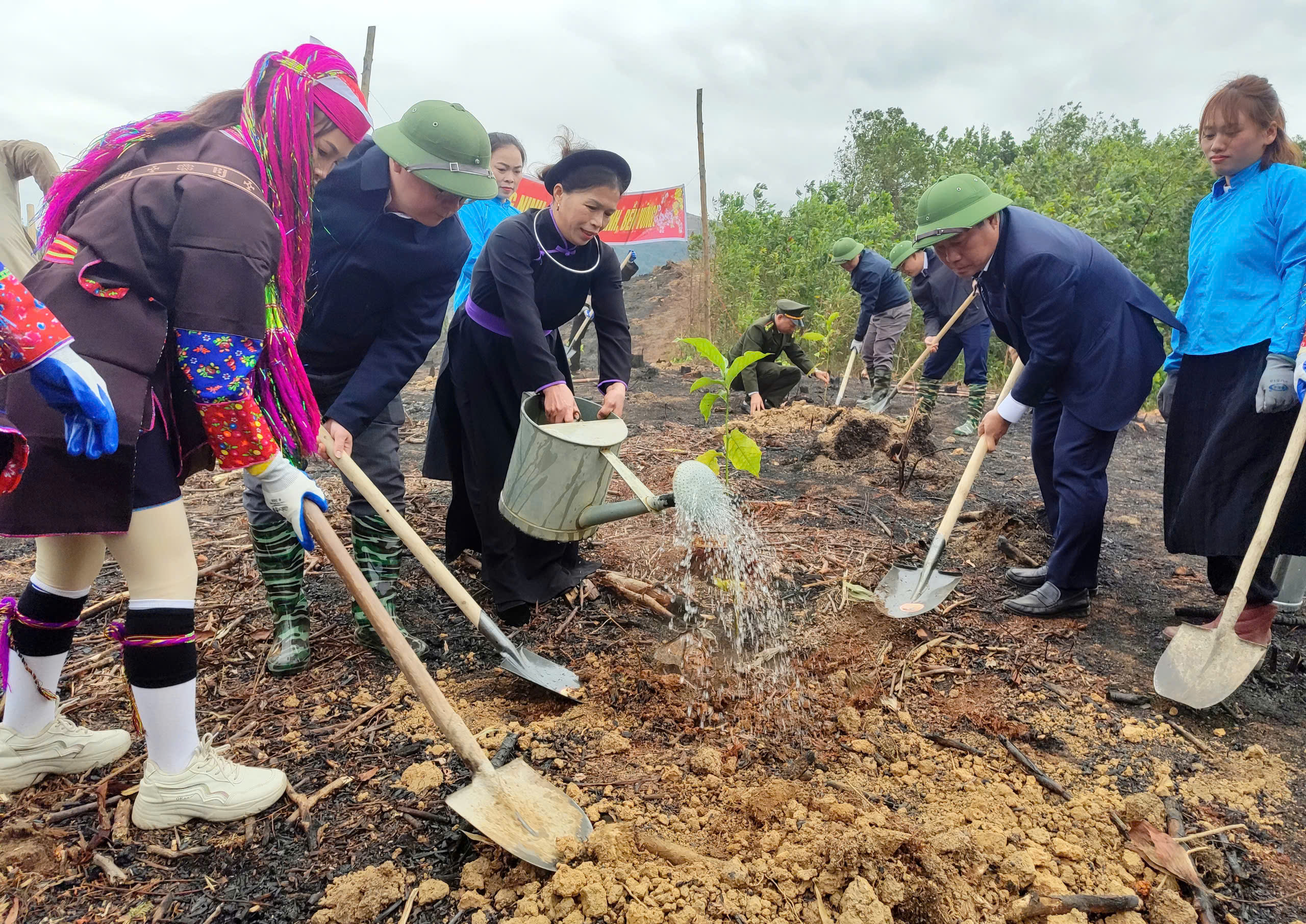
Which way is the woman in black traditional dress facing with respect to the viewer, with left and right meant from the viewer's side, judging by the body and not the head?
facing the viewer and to the right of the viewer

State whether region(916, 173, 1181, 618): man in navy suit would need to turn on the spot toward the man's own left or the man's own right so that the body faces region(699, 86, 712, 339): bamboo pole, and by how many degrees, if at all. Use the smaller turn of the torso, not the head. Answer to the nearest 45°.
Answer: approximately 45° to the man's own right

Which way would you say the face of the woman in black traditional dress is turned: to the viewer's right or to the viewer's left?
to the viewer's right

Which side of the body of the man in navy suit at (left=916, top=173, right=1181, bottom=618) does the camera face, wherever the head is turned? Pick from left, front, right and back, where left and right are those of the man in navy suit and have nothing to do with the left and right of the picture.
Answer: left

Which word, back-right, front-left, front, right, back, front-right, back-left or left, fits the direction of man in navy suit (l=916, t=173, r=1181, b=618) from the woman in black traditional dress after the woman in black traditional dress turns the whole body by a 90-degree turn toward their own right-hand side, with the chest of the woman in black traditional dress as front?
back-left

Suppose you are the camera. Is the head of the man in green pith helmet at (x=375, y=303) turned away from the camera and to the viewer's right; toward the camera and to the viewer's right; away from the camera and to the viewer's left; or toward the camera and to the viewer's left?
toward the camera and to the viewer's right

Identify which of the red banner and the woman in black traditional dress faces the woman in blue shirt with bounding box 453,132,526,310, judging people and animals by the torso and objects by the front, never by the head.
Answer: the red banner

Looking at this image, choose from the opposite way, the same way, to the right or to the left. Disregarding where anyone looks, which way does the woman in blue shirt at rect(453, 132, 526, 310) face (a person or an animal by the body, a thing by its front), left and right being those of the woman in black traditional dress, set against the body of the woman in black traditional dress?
the same way

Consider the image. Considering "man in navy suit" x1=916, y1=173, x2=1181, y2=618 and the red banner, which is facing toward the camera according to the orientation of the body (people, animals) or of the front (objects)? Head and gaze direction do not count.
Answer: the red banner

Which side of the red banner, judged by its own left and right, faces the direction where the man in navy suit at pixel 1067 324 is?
front

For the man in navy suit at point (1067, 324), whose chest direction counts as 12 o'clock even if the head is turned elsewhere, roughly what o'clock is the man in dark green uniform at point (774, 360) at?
The man in dark green uniform is roughly at 2 o'clock from the man in navy suit.

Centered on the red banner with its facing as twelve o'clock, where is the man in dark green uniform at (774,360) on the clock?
The man in dark green uniform is roughly at 12 o'clock from the red banner.

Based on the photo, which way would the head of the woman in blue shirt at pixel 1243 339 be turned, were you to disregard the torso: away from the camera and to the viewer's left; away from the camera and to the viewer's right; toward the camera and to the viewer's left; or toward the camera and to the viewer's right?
toward the camera and to the viewer's left

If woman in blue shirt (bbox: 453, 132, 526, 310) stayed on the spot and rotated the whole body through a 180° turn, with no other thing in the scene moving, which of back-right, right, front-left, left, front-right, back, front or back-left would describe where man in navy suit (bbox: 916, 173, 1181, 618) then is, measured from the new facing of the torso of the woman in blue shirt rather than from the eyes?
back

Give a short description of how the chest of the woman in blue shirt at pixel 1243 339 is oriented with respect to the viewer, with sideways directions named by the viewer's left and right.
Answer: facing the viewer and to the left of the viewer

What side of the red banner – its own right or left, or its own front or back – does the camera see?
front

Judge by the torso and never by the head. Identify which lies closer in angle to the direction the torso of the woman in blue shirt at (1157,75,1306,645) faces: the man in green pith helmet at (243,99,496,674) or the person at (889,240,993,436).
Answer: the man in green pith helmet

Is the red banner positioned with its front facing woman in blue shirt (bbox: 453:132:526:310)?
yes
